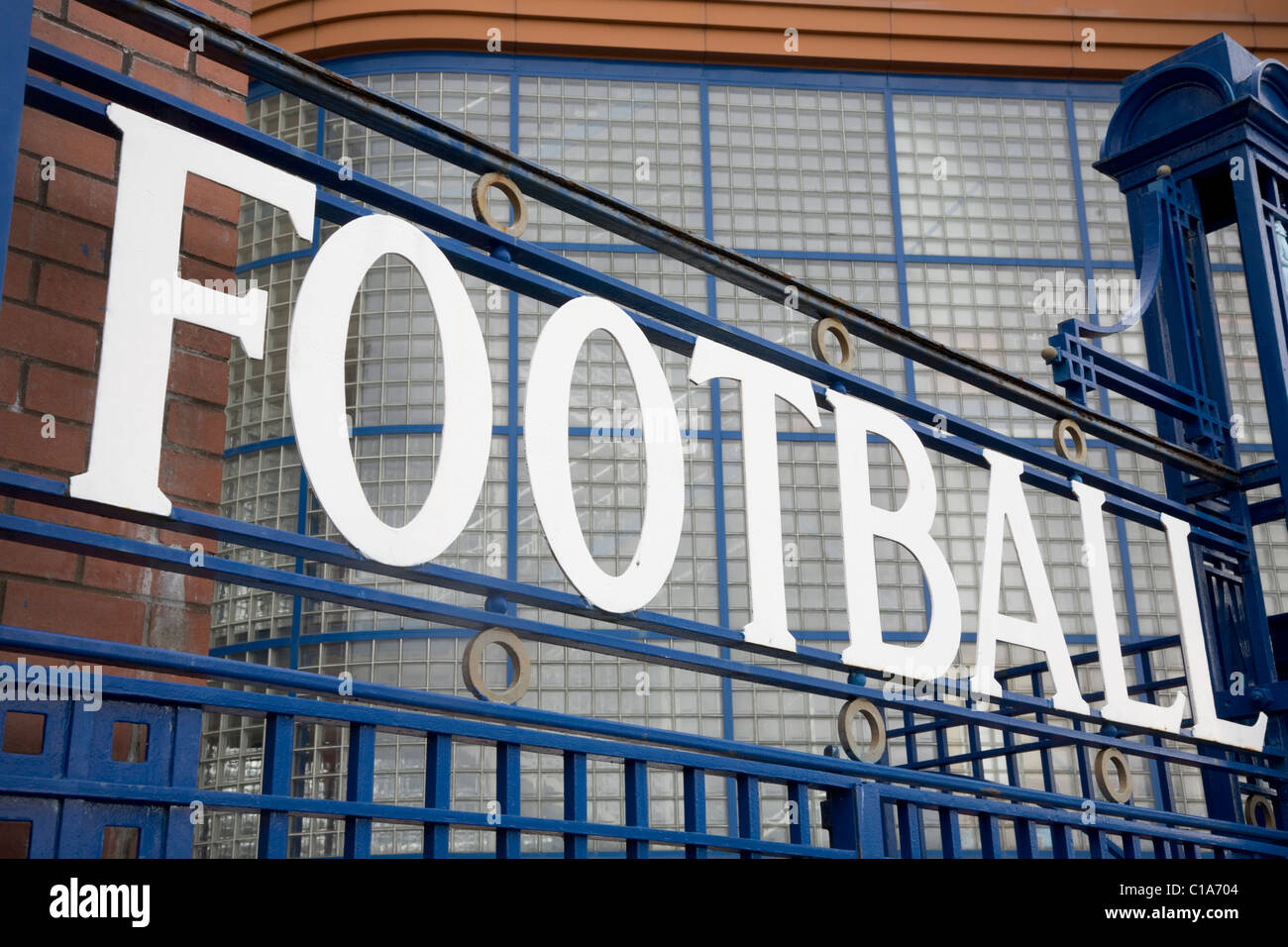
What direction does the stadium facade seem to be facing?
toward the camera

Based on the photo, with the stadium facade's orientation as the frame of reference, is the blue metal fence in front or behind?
in front
